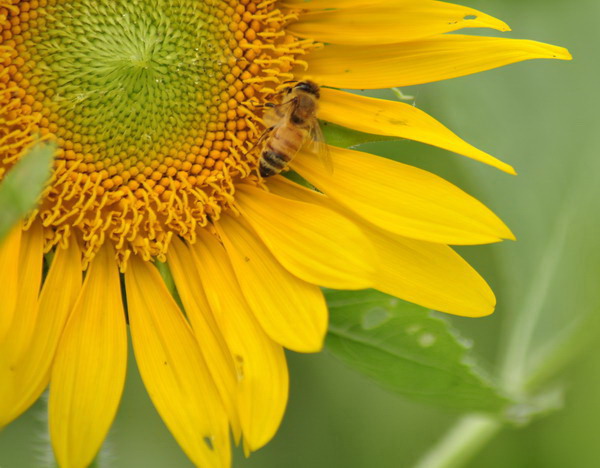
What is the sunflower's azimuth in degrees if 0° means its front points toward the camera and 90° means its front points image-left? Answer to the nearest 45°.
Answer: approximately 0°
